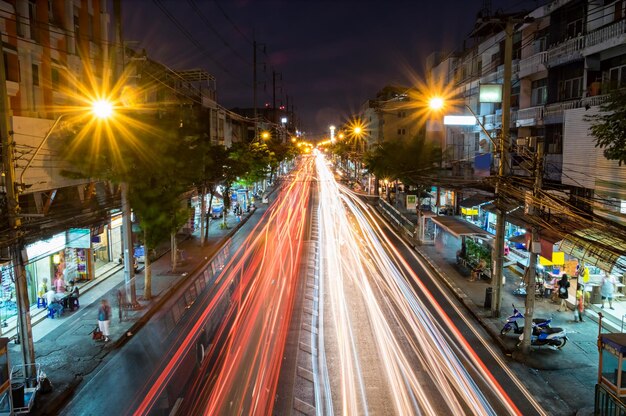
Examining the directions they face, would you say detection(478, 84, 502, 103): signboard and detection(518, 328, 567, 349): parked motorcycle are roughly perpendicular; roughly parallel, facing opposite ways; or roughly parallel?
roughly perpendicular

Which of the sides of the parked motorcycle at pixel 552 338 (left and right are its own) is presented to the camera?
left

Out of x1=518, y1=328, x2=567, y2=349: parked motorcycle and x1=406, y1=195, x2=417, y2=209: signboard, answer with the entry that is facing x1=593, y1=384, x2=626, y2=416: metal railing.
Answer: the signboard

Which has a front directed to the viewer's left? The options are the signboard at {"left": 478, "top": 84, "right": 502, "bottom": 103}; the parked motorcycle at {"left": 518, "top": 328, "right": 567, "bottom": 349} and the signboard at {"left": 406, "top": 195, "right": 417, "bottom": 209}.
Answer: the parked motorcycle

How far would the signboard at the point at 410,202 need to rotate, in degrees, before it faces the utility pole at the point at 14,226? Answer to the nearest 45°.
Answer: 0° — it already faces it

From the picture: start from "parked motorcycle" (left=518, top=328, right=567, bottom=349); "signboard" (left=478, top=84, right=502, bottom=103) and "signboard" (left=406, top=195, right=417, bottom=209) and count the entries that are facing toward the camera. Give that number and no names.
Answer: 2

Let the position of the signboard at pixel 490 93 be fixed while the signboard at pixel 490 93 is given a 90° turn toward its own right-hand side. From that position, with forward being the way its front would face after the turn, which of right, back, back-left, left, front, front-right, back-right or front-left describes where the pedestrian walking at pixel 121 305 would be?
front-left

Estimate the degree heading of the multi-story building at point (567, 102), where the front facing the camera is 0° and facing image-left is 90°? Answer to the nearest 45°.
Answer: approximately 45°

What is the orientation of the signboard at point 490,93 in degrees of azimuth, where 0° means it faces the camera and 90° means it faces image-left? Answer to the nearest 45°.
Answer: approximately 0°

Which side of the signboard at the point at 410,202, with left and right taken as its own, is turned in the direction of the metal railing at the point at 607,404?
front

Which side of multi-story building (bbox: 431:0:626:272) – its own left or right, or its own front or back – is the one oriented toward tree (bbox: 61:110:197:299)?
front

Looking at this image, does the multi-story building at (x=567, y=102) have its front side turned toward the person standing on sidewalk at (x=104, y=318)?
yes
